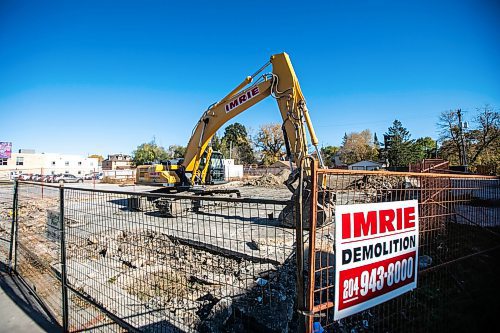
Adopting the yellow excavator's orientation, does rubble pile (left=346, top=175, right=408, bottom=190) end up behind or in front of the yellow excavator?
in front

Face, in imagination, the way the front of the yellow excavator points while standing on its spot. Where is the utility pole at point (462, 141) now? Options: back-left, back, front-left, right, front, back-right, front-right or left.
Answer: left

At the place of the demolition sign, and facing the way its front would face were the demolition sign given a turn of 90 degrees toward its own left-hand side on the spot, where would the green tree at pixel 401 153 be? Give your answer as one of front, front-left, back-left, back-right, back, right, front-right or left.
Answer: front-left

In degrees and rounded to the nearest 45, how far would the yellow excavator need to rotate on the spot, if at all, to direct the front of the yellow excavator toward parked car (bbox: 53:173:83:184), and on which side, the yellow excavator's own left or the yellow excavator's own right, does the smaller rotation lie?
approximately 180°

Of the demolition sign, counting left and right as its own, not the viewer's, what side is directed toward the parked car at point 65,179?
back

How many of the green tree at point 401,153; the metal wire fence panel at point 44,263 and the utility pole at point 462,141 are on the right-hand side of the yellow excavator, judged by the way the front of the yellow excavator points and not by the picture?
1

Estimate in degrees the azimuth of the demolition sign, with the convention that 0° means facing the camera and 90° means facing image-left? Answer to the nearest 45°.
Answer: approximately 315°

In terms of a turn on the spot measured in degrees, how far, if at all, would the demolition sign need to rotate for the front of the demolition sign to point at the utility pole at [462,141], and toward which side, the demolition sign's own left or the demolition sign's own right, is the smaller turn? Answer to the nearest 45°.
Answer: approximately 135° to the demolition sign's own left
